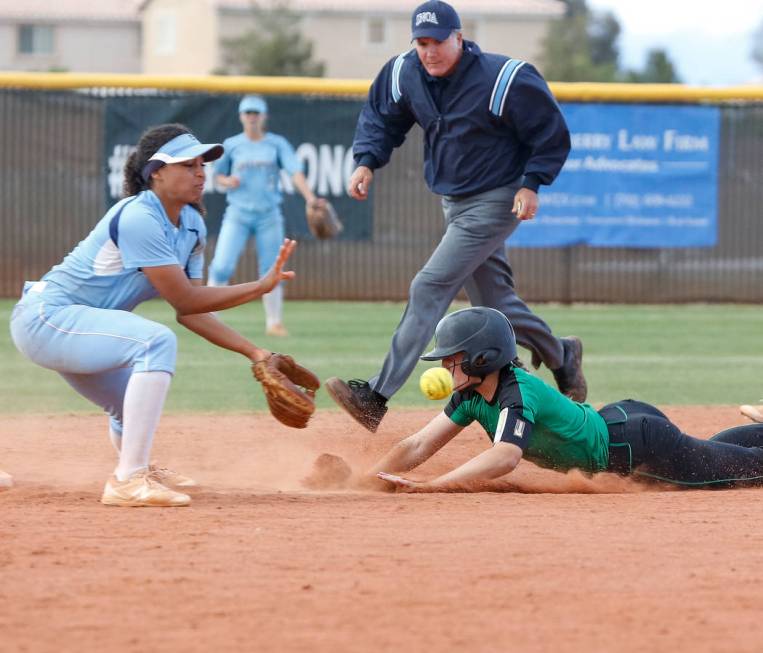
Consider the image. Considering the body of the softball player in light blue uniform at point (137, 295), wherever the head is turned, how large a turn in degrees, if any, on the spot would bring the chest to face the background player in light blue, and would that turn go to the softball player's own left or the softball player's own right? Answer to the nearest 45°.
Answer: approximately 90° to the softball player's own left

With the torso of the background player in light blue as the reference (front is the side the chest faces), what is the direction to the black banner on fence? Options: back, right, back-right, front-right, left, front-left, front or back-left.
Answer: back

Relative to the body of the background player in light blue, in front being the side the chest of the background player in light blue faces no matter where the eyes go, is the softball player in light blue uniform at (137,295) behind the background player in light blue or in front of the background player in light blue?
in front

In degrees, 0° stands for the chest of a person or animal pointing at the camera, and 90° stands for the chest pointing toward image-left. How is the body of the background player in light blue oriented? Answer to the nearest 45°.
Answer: approximately 0°

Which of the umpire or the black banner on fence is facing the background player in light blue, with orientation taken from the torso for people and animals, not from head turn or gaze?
the black banner on fence

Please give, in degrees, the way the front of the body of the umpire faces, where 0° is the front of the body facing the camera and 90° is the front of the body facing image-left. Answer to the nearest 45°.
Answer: approximately 45°

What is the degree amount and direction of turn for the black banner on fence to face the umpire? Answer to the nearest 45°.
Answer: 0° — it already faces them

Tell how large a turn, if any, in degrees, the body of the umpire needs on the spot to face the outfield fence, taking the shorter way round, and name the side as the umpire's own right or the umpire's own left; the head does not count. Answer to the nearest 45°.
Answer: approximately 135° to the umpire's own right

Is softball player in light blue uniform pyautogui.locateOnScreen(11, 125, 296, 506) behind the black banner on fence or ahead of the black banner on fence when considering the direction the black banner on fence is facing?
ahead

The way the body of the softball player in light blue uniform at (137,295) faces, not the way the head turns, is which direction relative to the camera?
to the viewer's right
